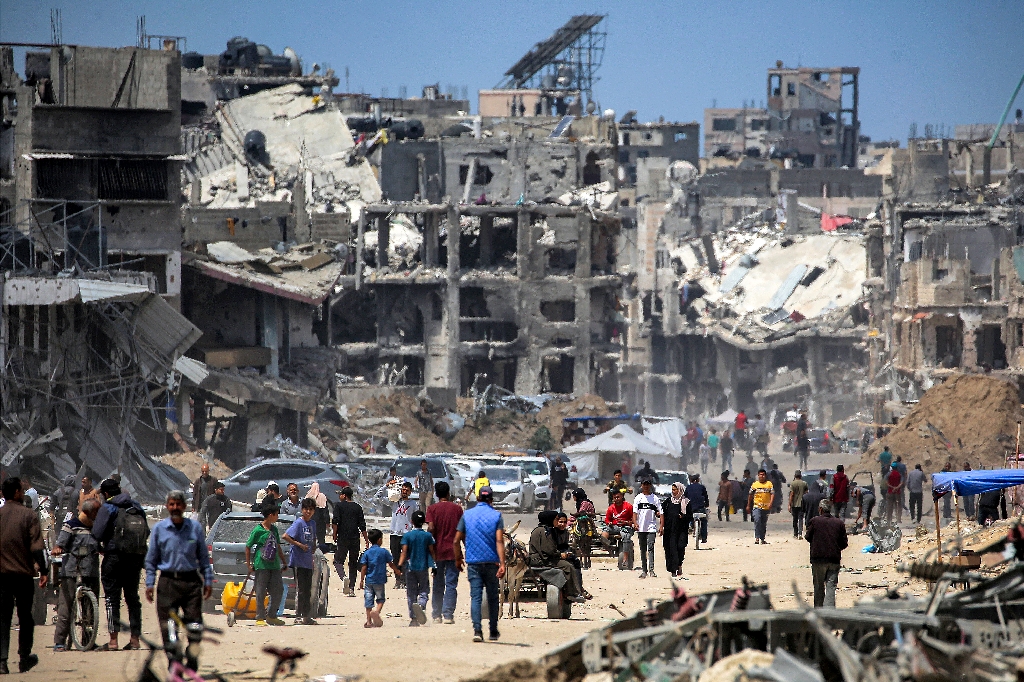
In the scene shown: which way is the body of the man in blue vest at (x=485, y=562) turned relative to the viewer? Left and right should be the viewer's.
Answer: facing away from the viewer

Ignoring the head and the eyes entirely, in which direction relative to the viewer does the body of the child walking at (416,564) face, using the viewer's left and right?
facing away from the viewer

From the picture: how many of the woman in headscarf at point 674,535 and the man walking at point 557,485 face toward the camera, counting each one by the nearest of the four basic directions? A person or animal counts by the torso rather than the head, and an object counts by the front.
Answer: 2

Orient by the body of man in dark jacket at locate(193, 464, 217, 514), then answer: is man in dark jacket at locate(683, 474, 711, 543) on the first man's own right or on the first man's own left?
on the first man's own left

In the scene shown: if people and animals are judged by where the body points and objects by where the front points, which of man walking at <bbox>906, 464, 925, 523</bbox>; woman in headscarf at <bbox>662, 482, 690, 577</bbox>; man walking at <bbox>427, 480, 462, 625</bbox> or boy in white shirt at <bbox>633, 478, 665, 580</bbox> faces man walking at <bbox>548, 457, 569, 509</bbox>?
man walking at <bbox>427, 480, 462, 625</bbox>

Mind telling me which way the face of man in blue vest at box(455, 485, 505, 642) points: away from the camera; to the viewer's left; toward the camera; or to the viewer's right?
away from the camera

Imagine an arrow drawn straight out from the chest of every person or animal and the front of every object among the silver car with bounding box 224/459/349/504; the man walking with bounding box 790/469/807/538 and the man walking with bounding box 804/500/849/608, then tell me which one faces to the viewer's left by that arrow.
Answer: the silver car

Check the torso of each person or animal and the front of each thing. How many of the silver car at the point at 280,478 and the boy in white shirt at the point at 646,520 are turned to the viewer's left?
1

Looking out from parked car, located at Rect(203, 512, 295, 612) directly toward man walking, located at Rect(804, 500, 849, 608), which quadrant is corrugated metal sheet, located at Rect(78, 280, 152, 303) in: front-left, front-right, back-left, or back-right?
back-left

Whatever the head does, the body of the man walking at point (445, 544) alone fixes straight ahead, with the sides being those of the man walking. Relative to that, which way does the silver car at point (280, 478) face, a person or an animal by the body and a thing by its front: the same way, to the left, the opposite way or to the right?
to the left

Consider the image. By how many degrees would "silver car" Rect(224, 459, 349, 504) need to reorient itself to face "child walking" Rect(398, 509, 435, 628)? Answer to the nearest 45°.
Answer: approximately 90° to its left

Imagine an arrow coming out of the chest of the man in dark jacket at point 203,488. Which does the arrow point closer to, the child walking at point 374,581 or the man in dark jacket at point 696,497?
the child walking

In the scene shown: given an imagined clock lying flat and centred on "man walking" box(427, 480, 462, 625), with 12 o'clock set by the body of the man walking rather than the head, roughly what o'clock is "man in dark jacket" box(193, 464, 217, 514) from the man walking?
The man in dark jacket is roughly at 11 o'clock from the man walking.
